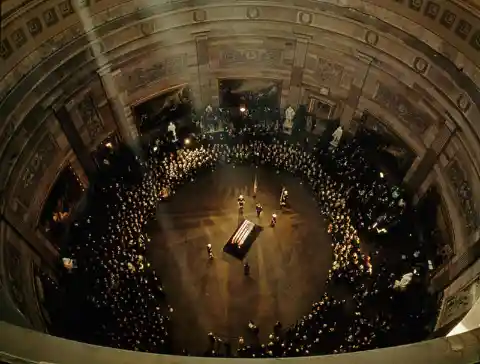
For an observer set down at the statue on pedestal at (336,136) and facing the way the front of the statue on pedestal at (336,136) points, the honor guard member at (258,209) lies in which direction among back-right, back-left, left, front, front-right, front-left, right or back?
front-right

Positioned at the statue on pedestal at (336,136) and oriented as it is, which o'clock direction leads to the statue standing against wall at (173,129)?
the statue standing against wall at (173,129) is roughly at 1 o'clock from the statue on pedestal at (336,136).

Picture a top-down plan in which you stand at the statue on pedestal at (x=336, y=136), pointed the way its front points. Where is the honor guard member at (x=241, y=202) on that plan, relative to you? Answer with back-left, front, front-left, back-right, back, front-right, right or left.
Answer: front-right

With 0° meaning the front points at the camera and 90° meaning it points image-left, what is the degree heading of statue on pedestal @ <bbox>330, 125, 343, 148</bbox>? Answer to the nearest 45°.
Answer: approximately 45°

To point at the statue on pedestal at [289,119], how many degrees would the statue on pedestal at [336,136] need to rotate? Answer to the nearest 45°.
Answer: approximately 45° to its right

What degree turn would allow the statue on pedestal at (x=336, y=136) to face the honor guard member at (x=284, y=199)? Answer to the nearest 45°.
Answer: approximately 45° to its right

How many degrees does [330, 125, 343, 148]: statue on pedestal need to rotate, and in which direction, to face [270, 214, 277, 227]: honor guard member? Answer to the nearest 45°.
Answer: approximately 45° to its right
